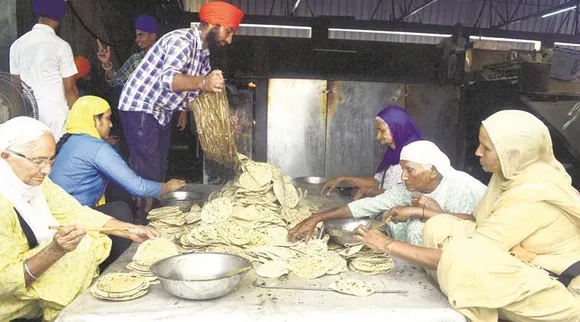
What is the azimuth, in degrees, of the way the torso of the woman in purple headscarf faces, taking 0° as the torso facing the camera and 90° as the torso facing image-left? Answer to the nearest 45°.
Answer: approximately 90°

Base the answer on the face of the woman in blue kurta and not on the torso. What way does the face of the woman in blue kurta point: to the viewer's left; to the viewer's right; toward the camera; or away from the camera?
to the viewer's right

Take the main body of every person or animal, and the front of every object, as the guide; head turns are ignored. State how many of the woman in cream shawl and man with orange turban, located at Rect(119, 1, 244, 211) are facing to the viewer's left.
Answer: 1

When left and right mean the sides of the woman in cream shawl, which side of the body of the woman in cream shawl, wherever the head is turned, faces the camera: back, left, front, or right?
left
